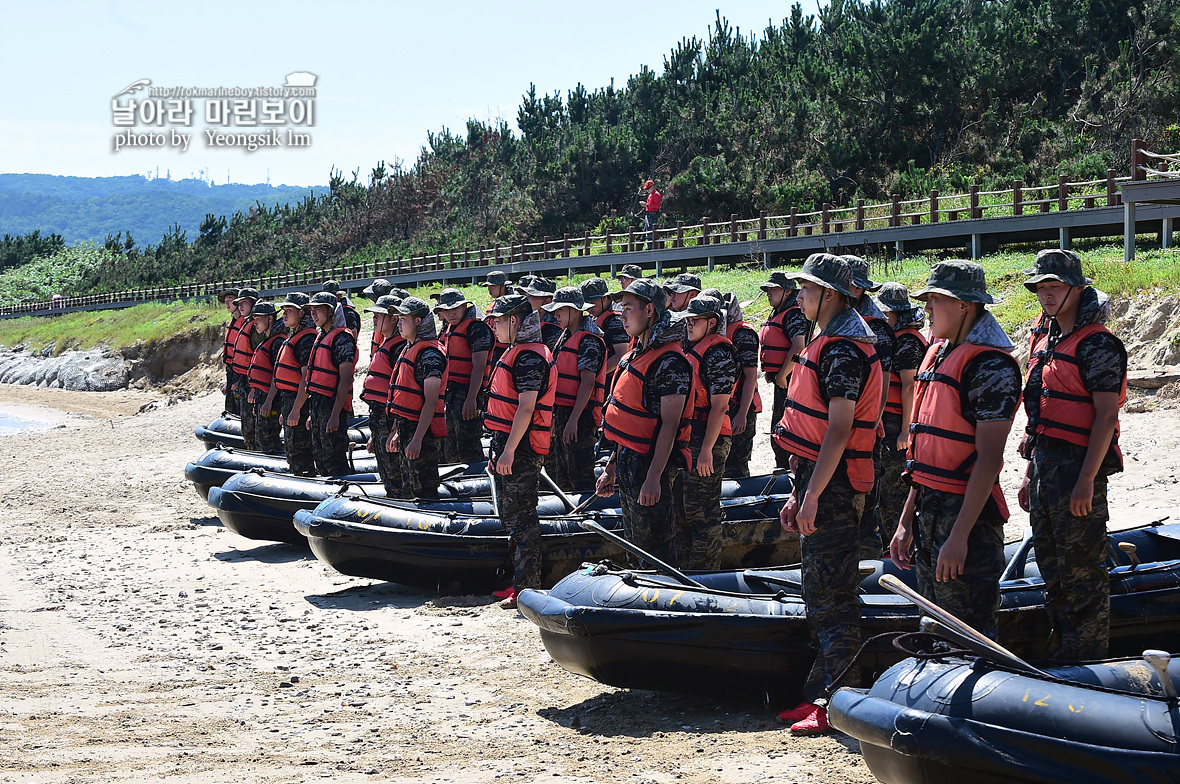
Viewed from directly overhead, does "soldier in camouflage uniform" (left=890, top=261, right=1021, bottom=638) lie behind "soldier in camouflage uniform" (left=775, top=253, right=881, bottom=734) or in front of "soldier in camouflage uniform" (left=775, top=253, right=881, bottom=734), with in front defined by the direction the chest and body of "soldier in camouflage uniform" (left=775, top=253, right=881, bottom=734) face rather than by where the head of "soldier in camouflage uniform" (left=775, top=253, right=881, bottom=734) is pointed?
behind

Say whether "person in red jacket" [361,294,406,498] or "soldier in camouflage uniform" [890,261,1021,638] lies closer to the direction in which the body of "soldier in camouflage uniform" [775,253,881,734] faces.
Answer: the person in red jacket

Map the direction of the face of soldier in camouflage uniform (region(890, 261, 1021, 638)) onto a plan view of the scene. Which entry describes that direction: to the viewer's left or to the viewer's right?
to the viewer's left

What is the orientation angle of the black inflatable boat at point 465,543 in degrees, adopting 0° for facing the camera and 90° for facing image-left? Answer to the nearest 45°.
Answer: approximately 90°

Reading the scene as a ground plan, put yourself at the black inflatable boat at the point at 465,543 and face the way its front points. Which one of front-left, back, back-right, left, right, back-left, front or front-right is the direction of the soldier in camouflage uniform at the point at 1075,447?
back-left

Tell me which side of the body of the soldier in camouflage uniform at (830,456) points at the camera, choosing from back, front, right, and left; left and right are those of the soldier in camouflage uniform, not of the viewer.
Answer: left

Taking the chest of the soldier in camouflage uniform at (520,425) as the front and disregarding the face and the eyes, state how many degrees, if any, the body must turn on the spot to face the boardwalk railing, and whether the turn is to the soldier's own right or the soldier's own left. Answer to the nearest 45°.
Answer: approximately 90° to the soldier's own right

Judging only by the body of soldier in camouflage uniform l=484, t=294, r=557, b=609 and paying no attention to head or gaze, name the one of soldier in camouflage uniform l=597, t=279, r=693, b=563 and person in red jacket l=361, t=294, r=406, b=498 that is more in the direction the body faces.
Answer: the person in red jacket

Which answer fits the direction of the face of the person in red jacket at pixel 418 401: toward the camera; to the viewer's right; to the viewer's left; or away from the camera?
to the viewer's left

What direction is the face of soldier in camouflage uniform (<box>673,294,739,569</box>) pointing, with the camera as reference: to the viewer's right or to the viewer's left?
to the viewer's left

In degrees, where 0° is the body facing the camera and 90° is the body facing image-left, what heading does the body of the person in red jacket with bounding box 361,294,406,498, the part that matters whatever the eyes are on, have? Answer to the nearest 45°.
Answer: approximately 45°

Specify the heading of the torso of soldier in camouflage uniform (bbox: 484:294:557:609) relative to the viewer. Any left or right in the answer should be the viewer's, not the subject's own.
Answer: facing to the left of the viewer
